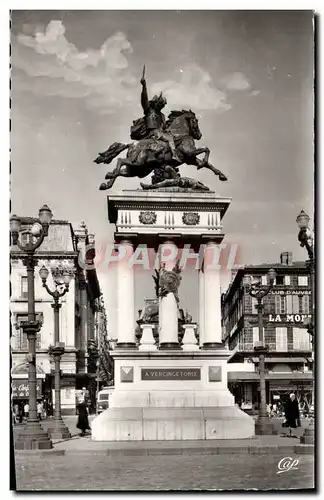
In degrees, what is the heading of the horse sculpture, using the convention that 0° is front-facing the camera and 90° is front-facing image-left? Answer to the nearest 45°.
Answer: approximately 270°

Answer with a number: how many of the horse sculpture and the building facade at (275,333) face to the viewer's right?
1
